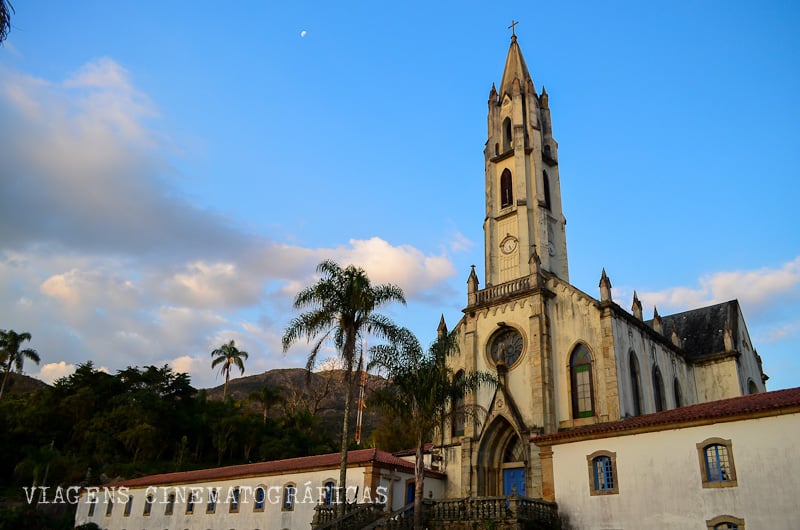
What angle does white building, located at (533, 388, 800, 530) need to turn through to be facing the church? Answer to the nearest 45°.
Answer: approximately 90° to its right

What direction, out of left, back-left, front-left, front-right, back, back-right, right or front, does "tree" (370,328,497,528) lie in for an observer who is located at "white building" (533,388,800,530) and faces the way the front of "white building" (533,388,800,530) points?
front-right

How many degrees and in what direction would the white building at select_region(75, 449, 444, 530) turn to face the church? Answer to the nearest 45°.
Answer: approximately 135° to its left

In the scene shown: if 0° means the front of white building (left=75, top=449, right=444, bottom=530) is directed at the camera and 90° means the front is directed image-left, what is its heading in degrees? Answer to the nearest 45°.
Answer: approximately 45°

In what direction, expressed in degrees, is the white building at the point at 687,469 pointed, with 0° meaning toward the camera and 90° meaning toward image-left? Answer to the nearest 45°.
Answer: approximately 45°

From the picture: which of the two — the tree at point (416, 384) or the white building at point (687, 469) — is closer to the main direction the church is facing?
the tree

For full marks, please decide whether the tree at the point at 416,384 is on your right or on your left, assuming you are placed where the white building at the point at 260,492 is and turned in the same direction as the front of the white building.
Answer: on your left

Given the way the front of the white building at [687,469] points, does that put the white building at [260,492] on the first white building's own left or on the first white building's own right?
on the first white building's own right

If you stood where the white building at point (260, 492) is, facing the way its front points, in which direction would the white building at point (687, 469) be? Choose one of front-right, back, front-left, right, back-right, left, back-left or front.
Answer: left

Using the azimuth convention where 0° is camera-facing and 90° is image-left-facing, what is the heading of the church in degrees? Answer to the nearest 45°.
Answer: approximately 45°
